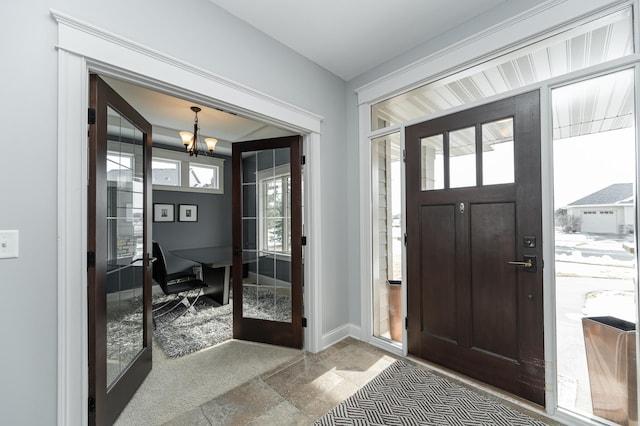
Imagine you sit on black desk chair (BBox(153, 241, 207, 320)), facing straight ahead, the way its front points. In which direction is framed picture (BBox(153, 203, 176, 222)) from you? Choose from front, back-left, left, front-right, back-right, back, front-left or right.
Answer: left

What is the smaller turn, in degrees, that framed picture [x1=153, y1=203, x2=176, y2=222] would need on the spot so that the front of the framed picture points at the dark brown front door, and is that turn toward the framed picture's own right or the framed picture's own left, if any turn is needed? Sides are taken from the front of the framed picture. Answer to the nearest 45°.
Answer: approximately 45° to the framed picture's own left

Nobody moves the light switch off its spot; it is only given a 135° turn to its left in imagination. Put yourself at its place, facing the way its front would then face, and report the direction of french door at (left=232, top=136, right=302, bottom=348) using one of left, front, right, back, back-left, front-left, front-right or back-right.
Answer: front-right

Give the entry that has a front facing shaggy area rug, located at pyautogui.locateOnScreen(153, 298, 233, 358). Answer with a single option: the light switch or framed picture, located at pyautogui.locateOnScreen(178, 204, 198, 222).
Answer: the framed picture

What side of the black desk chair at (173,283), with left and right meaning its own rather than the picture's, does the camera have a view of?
right

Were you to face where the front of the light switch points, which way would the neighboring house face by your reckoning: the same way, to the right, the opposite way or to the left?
to the right

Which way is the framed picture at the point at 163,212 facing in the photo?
toward the camera

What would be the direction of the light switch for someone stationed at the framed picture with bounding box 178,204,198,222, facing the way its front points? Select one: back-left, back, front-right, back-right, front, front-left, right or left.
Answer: front

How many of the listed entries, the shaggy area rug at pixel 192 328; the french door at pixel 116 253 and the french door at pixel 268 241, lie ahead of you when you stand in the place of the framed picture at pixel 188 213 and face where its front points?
3

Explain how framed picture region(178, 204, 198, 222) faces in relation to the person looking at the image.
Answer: facing the viewer

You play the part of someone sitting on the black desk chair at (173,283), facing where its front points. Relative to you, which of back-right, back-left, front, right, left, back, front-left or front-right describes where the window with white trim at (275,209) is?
front-right

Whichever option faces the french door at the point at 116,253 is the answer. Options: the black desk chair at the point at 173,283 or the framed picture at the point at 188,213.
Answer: the framed picture
